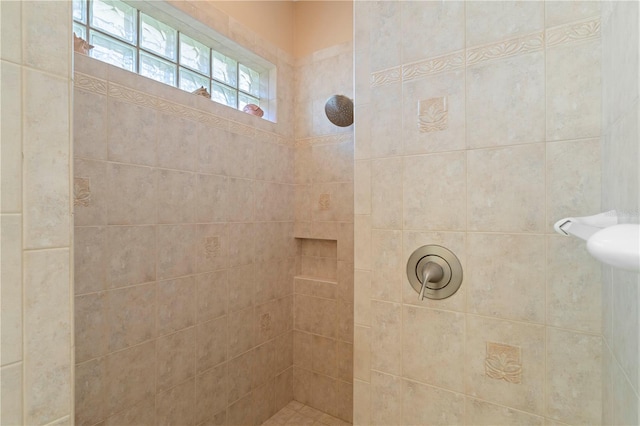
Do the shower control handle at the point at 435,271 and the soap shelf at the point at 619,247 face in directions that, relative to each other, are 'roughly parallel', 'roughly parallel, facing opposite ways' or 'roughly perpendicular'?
roughly perpendicular

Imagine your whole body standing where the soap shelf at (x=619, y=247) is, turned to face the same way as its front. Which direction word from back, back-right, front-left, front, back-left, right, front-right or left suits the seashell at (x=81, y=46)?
front

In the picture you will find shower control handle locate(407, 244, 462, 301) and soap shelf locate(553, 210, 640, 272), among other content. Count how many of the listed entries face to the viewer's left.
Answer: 1
